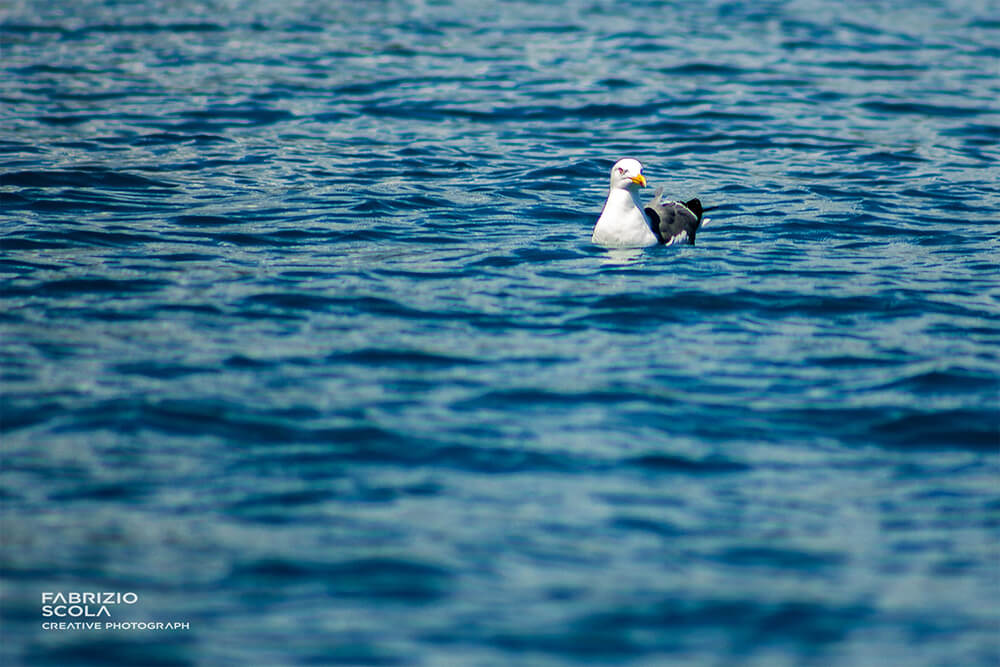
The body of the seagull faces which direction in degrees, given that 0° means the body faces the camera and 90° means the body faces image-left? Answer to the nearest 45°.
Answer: approximately 45°
